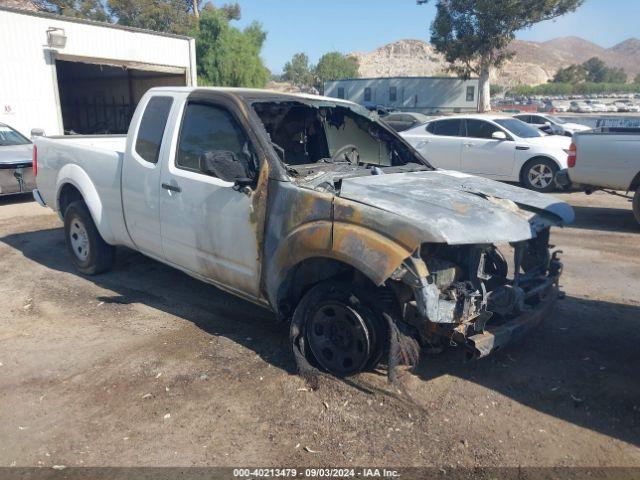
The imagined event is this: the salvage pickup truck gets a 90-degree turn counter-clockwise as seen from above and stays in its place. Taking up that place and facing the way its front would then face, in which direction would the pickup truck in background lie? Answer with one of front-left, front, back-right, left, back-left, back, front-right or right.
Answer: front

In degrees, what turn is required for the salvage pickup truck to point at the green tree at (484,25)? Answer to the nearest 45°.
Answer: approximately 135° to its left

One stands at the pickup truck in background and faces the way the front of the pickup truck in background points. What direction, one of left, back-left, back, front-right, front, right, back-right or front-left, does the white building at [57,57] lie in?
back

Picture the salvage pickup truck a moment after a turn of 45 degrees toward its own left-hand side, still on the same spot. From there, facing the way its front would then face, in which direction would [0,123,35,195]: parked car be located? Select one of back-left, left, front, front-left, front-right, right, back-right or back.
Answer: back-left

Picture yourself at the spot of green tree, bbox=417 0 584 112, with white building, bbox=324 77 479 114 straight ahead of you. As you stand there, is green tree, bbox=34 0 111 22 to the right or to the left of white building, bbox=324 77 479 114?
left

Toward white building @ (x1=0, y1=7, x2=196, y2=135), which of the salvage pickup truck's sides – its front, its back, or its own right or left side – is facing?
back

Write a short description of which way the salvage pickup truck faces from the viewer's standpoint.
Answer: facing the viewer and to the right of the viewer

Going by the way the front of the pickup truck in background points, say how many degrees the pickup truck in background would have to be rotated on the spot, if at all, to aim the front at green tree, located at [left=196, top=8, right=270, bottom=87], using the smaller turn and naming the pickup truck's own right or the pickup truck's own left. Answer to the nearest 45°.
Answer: approximately 135° to the pickup truck's own left

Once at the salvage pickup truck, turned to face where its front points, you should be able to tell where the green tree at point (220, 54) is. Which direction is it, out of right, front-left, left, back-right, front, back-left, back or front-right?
back-left
